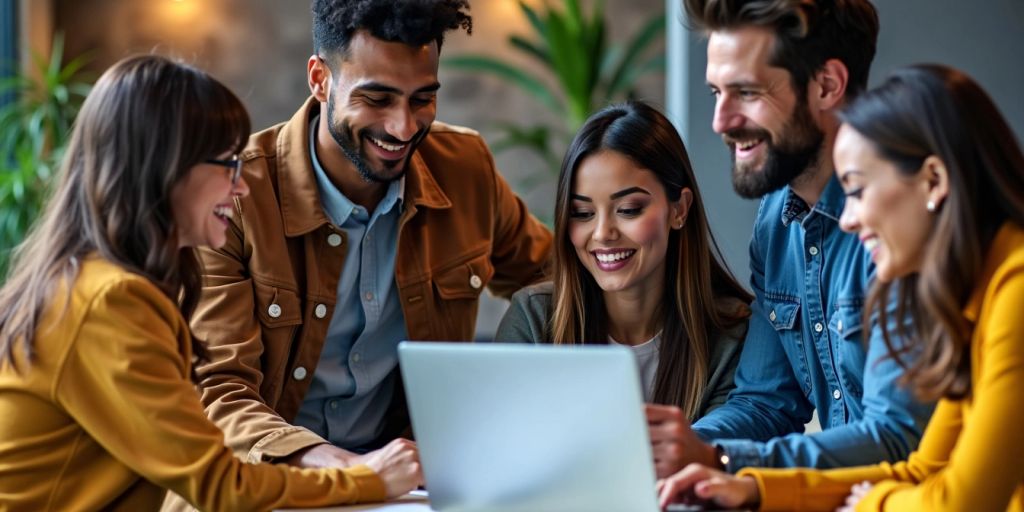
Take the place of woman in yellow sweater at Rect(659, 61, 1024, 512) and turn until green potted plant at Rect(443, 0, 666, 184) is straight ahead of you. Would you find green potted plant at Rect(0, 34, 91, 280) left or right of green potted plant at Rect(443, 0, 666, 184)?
left

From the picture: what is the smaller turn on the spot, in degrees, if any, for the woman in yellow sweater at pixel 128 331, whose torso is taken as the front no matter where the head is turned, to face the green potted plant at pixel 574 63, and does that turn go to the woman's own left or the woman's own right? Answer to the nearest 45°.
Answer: approximately 45° to the woman's own left

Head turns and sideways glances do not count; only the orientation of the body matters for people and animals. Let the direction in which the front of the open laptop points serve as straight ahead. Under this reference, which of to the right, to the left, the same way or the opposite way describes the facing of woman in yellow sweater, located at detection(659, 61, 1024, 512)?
to the left

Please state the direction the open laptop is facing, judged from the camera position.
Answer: facing away from the viewer

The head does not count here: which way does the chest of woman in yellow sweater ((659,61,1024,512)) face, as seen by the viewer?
to the viewer's left

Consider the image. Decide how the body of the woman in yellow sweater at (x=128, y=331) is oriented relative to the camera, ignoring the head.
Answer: to the viewer's right

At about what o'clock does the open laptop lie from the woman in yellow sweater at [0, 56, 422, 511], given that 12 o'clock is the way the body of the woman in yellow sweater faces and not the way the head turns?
The open laptop is roughly at 1 o'clock from the woman in yellow sweater.

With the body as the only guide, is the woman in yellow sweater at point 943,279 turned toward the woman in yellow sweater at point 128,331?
yes

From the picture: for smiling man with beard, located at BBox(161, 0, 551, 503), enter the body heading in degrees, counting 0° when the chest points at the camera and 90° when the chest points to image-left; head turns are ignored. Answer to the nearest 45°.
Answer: approximately 0°

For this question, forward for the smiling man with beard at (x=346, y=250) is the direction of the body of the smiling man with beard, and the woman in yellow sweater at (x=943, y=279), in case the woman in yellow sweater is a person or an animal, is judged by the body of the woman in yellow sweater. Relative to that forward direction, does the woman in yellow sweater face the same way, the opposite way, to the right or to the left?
to the right
